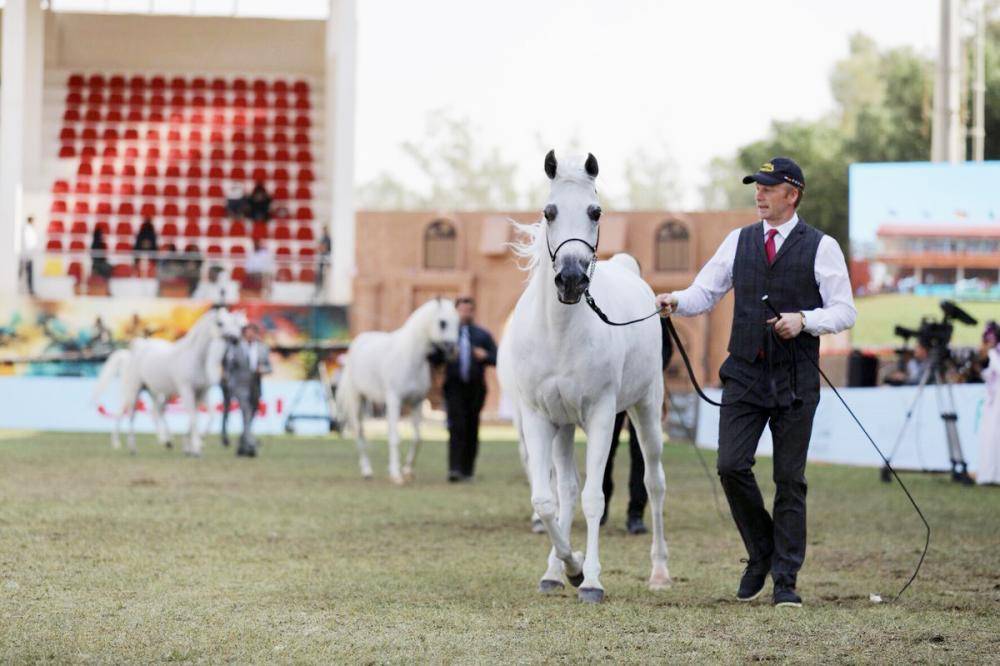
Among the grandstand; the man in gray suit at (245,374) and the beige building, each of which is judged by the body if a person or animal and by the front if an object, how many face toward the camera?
3

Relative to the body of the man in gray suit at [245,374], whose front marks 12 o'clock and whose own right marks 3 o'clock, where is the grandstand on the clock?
The grandstand is roughly at 6 o'clock from the man in gray suit.

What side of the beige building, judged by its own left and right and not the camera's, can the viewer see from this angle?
front

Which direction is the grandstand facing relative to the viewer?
toward the camera

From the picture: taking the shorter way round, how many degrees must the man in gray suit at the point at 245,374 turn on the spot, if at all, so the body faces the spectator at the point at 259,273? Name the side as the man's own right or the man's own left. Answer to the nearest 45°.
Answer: approximately 180°

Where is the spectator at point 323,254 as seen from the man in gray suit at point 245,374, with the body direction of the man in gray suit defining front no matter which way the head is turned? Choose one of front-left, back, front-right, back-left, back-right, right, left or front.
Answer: back

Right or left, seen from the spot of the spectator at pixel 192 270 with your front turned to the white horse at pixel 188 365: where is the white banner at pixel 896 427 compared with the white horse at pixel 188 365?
left

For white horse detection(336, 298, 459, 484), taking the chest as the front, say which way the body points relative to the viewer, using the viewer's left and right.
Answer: facing the viewer and to the right of the viewer

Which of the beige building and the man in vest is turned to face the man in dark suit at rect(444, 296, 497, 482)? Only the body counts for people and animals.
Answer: the beige building

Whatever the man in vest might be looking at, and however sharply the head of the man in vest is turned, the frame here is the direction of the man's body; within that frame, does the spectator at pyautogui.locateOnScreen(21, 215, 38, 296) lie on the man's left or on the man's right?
on the man's right

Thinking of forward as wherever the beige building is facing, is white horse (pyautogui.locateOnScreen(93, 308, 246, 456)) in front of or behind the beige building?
in front

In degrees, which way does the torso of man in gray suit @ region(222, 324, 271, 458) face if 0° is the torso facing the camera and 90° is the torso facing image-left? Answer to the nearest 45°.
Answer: approximately 0°

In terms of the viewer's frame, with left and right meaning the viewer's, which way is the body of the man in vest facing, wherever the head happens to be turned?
facing the viewer and to the left of the viewer
